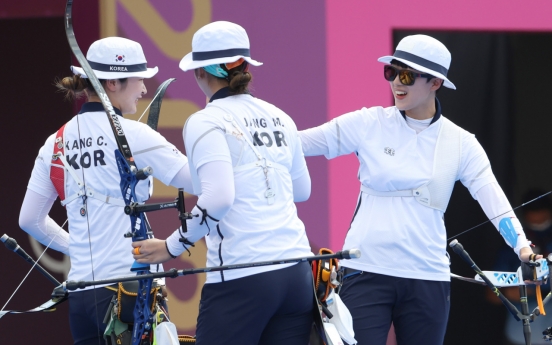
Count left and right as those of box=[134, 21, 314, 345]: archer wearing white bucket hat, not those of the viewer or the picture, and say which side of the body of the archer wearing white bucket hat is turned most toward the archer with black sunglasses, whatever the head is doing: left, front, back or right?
right

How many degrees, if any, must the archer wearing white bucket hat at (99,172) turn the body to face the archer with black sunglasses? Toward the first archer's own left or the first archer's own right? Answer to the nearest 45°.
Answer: approximately 45° to the first archer's own right

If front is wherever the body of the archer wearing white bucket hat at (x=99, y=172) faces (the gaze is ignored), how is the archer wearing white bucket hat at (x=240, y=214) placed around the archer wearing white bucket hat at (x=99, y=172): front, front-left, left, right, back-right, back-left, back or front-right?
right

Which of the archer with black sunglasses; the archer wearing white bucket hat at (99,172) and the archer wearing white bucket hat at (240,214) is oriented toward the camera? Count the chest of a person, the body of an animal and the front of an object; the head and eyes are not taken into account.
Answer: the archer with black sunglasses

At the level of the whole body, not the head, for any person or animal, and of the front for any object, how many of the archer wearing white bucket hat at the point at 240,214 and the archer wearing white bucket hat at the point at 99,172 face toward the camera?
0

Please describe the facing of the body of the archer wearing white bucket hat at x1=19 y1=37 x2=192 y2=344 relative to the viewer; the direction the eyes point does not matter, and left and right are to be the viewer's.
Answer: facing away from the viewer and to the right of the viewer

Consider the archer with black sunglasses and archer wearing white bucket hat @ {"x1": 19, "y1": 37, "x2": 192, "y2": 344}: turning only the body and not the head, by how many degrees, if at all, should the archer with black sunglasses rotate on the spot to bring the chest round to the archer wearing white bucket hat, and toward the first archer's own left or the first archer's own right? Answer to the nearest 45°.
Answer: approximately 45° to the first archer's own right

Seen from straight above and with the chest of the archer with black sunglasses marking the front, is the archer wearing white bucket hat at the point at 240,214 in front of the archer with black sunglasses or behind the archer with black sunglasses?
in front

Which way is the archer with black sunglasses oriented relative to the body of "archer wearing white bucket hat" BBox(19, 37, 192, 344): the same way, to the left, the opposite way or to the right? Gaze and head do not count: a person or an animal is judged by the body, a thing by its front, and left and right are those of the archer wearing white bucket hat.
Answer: the opposite way

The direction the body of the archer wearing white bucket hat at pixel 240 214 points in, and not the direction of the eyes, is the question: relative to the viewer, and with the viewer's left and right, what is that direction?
facing away from the viewer and to the left of the viewer

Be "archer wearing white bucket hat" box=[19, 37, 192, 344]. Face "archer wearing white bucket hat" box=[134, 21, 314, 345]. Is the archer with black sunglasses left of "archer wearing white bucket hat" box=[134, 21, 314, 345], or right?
left

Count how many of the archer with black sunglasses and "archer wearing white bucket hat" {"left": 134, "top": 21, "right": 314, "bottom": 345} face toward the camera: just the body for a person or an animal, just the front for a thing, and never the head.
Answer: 1

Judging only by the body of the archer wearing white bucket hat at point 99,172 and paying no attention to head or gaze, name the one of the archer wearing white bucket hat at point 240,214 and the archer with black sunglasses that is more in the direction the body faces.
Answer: the archer with black sunglasses
